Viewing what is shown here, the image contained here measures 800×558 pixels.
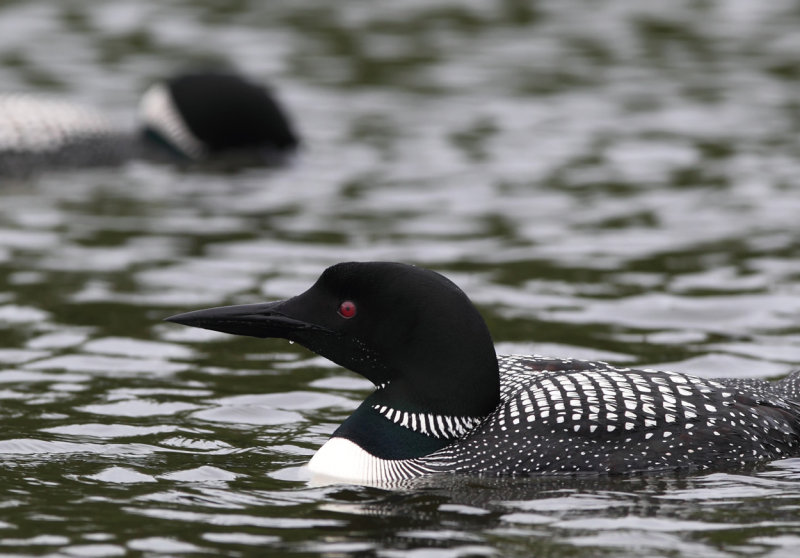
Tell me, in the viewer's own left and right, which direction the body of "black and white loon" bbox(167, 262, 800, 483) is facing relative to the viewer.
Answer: facing to the left of the viewer

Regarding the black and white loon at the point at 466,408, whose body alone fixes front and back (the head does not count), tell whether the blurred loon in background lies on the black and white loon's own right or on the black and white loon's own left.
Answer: on the black and white loon's own right
